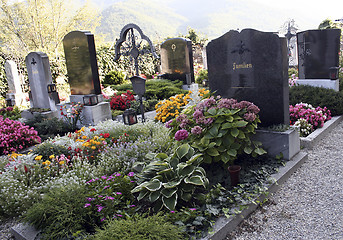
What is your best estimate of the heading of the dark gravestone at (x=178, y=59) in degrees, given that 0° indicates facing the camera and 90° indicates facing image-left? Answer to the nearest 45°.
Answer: approximately 45°

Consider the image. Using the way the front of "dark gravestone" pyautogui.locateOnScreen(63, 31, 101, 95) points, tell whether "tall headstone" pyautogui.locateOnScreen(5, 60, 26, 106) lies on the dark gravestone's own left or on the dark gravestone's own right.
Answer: on the dark gravestone's own right

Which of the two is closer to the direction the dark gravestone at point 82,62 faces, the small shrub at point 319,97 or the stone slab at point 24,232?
the stone slab

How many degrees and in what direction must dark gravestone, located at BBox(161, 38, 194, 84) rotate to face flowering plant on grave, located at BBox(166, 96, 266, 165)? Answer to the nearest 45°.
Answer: approximately 45° to its left

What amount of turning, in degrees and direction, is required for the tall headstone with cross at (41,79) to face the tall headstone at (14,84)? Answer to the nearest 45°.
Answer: approximately 135° to its right

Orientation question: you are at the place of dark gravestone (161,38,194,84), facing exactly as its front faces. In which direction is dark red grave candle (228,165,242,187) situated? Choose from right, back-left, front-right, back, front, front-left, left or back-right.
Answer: front-left

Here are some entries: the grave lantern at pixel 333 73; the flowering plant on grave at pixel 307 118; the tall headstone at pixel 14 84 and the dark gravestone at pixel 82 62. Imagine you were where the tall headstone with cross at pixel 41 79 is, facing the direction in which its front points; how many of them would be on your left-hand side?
3

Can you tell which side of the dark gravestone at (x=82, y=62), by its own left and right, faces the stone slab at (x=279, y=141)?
left

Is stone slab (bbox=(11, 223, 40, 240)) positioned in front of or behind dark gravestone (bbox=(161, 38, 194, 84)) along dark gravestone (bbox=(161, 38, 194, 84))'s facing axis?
in front

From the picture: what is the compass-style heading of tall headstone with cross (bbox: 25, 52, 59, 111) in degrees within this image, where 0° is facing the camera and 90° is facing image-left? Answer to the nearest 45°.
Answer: approximately 45°

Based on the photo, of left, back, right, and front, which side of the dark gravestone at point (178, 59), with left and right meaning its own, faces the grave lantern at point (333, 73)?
left

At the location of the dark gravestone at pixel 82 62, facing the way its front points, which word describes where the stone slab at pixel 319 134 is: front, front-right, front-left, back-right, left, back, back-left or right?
left

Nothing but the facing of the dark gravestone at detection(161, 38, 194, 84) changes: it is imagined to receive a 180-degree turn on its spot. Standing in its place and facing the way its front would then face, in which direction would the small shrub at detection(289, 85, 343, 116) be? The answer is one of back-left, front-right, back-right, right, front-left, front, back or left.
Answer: right

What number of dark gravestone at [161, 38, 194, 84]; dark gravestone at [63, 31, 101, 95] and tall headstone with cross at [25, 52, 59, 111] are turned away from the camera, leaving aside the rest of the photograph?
0

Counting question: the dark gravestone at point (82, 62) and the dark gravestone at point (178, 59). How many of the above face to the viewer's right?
0

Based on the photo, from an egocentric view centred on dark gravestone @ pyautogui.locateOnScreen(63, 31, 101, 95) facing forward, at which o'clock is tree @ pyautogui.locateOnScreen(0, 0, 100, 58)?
The tree is roughly at 4 o'clock from the dark gravestone.

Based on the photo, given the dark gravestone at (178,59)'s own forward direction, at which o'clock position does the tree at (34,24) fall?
The tree is roughly at 3 o'clock from the dark gravestone.
